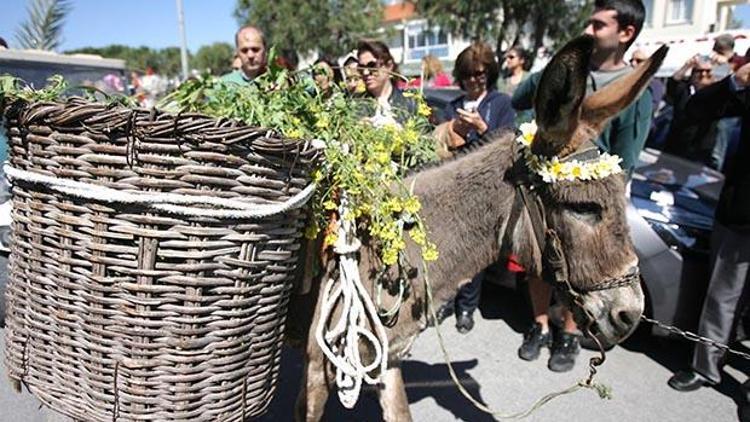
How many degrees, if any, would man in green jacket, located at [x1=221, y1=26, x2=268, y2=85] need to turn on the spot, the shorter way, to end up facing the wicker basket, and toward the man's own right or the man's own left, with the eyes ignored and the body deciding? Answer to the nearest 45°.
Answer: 0° — they already face it

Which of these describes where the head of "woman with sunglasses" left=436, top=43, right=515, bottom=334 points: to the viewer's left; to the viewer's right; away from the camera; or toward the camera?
toward the camera

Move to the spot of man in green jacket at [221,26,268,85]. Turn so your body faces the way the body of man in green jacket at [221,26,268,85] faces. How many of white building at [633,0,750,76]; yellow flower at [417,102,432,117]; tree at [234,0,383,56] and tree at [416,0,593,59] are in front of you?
1

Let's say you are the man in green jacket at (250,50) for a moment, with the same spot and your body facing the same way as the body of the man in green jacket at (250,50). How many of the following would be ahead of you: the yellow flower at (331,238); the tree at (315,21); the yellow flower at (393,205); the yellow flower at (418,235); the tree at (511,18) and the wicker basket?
4

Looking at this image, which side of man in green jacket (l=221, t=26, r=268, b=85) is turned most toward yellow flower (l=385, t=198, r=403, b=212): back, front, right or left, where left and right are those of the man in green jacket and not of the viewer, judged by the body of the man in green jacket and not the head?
front

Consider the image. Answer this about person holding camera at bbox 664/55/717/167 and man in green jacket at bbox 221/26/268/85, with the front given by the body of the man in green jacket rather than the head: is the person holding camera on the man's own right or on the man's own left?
on the man's own left

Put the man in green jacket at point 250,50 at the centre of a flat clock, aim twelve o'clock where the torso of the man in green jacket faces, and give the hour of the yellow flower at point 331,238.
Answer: The yellow flower is roughly at 12 o'clock from the man in green jacket.

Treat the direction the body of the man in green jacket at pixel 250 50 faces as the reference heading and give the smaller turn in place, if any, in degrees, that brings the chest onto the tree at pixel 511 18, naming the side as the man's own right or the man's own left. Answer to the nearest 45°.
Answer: approximately 135° to the man's own left

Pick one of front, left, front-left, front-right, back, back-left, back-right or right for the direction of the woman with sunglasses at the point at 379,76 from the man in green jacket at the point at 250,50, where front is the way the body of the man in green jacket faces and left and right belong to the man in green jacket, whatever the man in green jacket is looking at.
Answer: front-left

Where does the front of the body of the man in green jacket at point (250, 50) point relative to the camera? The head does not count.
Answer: toward the camera

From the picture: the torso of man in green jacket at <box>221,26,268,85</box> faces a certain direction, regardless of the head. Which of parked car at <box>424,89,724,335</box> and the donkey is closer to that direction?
the donkey

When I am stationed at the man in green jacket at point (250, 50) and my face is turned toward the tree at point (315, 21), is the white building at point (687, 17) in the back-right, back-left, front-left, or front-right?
front-right

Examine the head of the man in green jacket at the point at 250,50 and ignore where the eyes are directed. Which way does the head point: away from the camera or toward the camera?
toward the camera

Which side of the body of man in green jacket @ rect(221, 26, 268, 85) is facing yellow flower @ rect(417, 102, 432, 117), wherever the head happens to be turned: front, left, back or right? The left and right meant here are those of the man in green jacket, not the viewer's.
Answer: front

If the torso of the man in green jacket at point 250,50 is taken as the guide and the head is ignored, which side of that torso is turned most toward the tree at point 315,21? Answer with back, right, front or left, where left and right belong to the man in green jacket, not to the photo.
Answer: back

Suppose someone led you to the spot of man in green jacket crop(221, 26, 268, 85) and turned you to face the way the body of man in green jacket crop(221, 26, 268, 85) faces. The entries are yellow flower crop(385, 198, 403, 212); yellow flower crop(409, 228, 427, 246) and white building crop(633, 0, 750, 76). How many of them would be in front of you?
2

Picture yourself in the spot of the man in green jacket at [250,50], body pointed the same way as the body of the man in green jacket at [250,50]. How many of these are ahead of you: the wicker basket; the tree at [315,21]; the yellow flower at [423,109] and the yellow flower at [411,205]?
3
